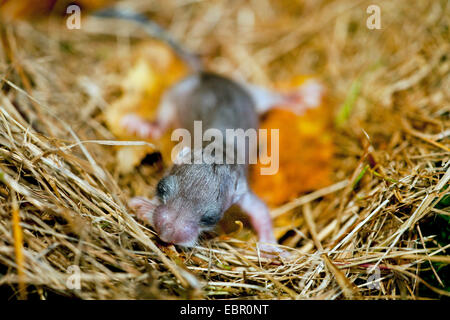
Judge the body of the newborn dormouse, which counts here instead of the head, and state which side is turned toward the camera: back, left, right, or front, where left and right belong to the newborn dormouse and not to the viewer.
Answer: front
